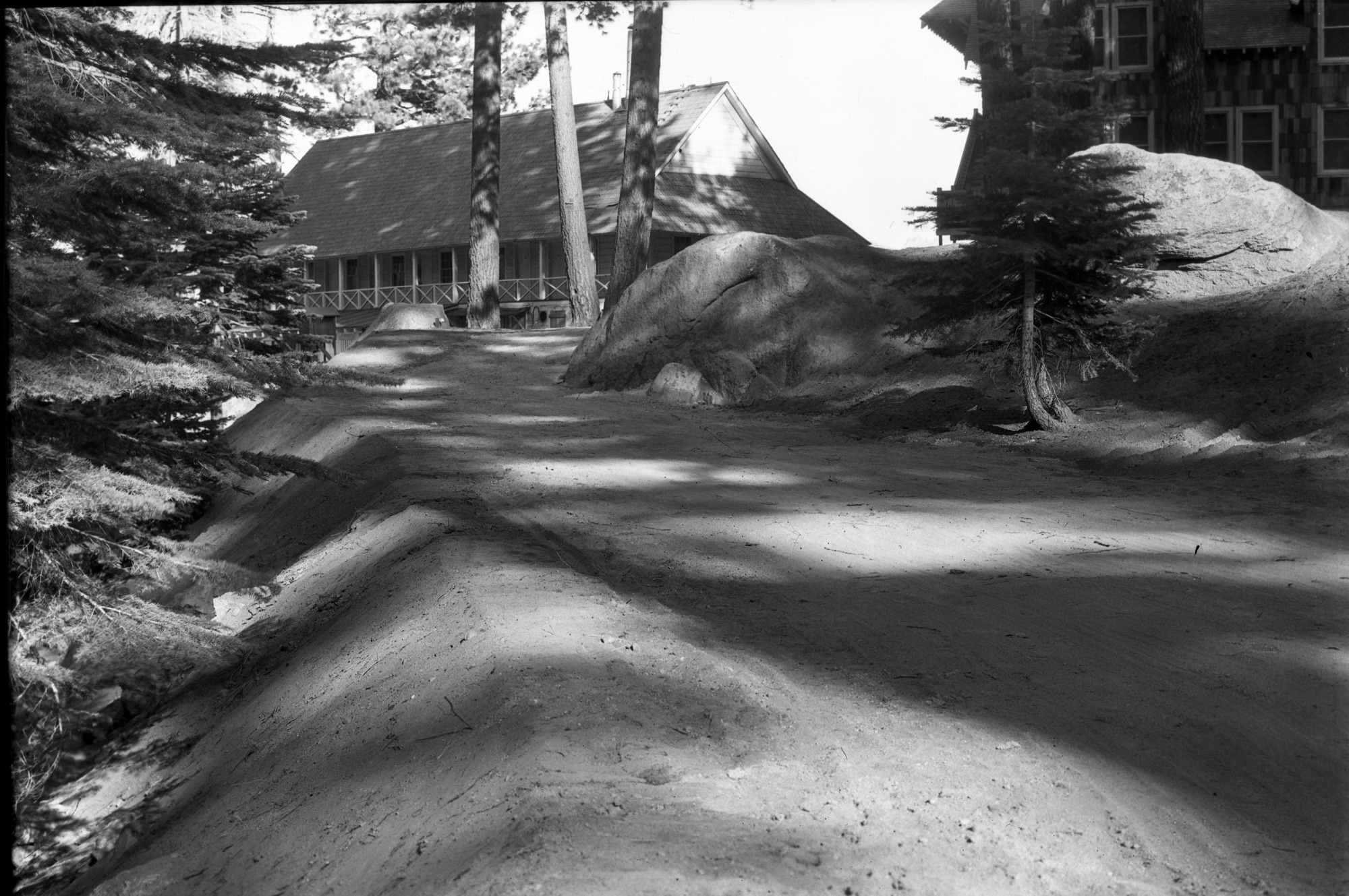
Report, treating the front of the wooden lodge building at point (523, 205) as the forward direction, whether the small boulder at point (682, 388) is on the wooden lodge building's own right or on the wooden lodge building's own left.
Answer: on the wooden lodge building's own left

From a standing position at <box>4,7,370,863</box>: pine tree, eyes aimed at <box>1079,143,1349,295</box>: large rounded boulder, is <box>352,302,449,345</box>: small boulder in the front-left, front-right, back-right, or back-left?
front-left

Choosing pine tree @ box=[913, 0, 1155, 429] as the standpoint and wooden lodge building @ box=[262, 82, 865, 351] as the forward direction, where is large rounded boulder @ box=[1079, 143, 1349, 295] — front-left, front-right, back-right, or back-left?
front-right

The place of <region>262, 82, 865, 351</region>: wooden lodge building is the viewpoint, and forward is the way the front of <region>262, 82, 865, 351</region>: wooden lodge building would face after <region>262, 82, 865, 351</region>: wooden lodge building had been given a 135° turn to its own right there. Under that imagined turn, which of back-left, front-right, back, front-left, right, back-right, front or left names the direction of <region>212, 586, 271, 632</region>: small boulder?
back

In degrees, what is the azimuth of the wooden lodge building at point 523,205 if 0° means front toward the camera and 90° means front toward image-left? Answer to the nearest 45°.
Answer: approximately 45°

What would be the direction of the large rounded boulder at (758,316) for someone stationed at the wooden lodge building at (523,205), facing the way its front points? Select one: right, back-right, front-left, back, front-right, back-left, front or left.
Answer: front-left

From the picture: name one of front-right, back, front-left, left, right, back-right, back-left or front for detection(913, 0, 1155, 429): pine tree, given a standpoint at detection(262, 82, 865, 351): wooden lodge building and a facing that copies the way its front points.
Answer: front-left

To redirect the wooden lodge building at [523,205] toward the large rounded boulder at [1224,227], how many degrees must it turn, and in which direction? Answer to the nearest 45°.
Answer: approximately 45° to its left

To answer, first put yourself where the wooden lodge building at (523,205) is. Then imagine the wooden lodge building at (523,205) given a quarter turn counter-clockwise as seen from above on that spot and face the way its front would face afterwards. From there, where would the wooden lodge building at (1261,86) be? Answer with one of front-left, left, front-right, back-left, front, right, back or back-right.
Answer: front

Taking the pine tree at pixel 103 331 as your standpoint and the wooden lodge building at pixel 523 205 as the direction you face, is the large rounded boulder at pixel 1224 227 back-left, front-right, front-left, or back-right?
front-right
